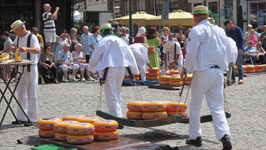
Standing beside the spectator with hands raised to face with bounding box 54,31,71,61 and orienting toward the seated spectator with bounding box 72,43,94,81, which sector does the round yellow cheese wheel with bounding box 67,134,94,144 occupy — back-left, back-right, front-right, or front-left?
front-right

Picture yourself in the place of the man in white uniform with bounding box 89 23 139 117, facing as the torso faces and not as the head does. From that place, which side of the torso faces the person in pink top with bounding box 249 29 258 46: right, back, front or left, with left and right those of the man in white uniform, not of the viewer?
right

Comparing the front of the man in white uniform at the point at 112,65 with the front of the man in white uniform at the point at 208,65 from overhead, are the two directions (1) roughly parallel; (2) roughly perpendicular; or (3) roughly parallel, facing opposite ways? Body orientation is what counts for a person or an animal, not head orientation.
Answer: roughly parallel

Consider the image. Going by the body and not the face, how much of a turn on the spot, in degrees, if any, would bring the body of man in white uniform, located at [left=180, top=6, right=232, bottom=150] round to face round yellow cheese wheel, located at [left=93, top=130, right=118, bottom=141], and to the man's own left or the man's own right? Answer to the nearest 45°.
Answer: approximately 45° to the man's own left

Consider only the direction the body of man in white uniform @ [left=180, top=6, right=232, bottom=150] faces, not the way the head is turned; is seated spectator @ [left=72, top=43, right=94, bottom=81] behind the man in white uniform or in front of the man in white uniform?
in front

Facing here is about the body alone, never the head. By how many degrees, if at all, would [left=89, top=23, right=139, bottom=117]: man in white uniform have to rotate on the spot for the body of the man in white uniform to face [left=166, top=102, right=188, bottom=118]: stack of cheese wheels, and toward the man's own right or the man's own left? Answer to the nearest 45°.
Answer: approximately 180°

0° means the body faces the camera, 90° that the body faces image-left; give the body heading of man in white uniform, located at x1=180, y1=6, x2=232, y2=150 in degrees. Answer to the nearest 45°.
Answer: approximately 135°

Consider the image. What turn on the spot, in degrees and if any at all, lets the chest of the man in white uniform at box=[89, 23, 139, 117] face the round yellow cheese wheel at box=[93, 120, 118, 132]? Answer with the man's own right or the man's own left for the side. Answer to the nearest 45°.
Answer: approximately 135° to the man's own left

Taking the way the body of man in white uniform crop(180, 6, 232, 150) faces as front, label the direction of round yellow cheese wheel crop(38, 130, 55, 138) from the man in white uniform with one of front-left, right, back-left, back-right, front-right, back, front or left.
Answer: front-left

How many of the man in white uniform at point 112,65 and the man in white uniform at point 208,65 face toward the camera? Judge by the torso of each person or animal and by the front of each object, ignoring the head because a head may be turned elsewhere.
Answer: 0

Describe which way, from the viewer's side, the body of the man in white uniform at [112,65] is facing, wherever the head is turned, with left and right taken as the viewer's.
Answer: facing away from the viewer and to the left of the viewer

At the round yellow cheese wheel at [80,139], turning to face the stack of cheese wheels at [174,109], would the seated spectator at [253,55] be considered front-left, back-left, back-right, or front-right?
front-left

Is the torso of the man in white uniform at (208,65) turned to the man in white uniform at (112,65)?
yes

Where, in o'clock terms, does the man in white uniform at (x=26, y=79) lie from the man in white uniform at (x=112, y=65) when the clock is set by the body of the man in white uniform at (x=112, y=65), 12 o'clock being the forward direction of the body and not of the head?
the man in white uniform at (x=26, y=79) is roughly at 11 o'clock from the man in white uniform at (x=112, y=65).
